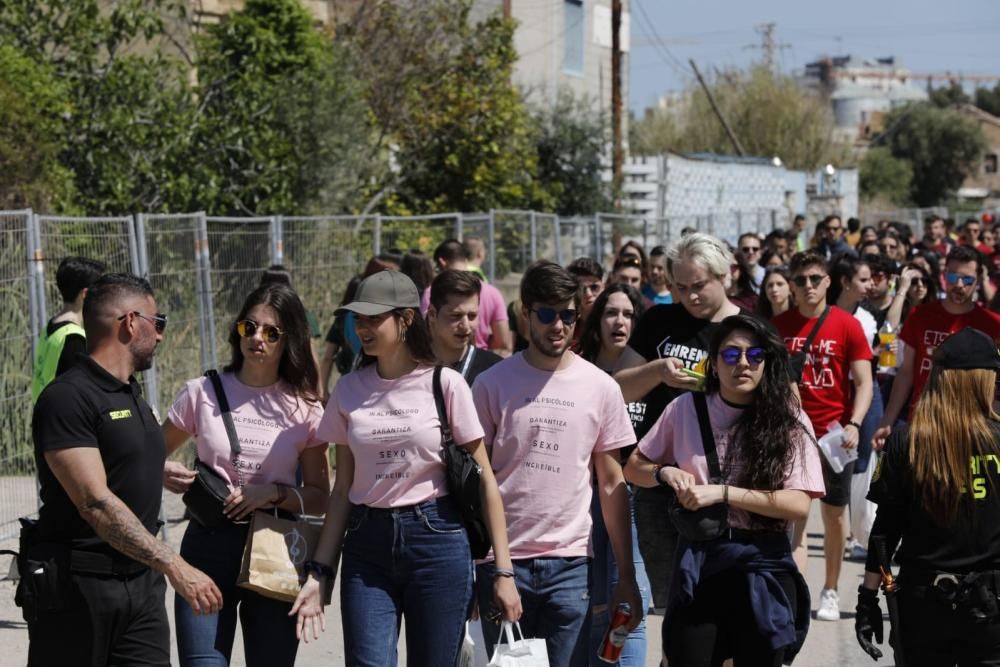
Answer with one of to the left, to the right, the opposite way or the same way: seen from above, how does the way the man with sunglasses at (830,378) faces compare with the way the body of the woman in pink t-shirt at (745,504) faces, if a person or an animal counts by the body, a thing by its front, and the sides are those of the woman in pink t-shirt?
the same way

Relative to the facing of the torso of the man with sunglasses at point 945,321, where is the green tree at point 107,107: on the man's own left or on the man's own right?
on the man's own right

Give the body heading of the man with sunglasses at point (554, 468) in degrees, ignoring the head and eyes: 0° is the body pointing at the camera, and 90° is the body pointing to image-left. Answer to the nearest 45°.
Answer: approximately 0°

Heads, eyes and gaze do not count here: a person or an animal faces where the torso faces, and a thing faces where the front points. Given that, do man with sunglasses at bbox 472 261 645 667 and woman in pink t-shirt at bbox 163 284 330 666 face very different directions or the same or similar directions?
same or similar directions

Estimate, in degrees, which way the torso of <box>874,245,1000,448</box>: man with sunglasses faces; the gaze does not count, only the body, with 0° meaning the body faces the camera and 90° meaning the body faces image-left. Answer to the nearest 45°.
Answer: approximately 0°

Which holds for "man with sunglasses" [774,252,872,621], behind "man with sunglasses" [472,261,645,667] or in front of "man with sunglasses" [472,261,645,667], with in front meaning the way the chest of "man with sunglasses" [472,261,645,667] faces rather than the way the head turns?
behind

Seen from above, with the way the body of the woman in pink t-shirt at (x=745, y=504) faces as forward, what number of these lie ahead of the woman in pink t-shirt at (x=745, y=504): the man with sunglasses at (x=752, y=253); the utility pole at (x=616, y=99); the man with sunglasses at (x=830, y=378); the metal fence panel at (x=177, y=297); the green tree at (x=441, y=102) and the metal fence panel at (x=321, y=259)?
0

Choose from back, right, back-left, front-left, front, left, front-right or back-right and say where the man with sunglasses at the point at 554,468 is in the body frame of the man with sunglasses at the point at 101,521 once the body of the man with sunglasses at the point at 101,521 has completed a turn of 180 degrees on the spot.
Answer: back-right

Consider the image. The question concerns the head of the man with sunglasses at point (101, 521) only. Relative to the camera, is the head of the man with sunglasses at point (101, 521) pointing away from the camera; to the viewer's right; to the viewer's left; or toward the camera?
to the viewer's right

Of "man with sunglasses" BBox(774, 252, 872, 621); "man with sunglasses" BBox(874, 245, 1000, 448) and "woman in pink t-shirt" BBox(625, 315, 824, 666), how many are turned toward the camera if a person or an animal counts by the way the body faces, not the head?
3

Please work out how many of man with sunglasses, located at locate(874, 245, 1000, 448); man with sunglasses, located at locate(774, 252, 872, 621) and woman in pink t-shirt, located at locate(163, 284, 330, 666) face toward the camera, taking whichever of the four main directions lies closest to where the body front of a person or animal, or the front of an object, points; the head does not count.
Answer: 3

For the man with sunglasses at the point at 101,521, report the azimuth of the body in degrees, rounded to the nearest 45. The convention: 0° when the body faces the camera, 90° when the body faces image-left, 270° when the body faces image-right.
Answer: approximately 315°

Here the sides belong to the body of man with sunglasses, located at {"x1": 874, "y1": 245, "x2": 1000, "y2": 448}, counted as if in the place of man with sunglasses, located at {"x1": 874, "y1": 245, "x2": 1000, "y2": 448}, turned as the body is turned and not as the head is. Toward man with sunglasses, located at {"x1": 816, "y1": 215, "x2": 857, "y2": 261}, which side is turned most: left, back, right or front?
back

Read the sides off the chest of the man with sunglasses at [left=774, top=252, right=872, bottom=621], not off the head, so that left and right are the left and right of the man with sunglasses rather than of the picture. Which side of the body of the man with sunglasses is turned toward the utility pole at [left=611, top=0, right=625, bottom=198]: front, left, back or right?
back

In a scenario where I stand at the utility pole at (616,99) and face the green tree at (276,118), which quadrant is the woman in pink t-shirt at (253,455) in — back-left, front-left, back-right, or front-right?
front-left

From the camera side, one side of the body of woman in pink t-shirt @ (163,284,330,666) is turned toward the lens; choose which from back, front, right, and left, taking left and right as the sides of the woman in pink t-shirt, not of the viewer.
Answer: front

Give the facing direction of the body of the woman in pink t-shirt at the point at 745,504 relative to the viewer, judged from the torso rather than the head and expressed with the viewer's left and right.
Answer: facing the viewer

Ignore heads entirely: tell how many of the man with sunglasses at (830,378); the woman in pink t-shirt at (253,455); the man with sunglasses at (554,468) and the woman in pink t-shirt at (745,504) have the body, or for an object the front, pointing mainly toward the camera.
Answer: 4

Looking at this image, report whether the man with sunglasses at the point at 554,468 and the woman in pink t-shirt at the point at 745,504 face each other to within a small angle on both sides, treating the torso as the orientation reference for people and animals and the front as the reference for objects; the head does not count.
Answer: no

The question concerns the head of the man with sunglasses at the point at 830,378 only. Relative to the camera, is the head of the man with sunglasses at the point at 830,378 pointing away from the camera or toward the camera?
toward the camera

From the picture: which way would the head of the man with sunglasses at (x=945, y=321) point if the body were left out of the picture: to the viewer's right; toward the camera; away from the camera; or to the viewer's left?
toward the camera
